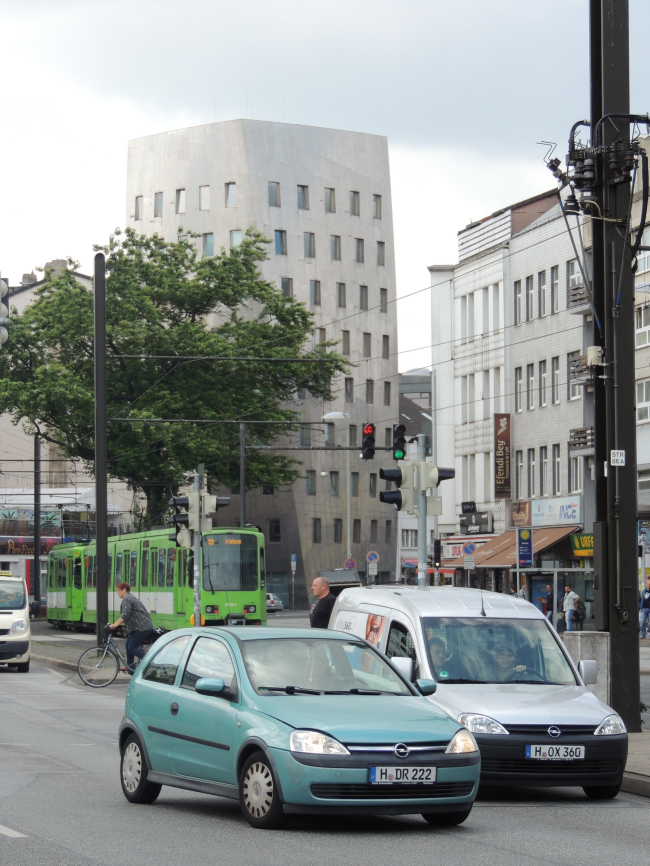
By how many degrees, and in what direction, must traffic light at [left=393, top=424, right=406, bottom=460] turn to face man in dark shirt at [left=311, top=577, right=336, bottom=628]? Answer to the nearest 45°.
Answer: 0° — it already faces them

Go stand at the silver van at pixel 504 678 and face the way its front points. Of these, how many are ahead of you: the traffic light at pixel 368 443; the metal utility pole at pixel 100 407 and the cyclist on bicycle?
0

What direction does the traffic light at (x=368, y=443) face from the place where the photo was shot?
facing the viewer

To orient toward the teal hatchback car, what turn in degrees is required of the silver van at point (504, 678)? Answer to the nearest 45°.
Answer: approximately 90° to its right

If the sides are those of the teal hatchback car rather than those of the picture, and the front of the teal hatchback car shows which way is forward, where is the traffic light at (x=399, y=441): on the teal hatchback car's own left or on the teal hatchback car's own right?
on the teal hatchback car's own left

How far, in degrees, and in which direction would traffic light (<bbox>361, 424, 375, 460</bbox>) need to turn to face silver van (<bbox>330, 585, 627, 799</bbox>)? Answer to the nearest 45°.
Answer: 0° — it already faces it

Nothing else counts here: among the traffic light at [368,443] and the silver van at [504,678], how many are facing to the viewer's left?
0

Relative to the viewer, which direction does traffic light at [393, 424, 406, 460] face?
toward the camera

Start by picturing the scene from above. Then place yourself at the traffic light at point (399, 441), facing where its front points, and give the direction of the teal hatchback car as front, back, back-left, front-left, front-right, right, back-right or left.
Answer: front

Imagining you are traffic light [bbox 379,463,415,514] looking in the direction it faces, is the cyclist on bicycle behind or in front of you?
in front

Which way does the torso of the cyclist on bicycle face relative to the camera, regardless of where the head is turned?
to the viewer's left

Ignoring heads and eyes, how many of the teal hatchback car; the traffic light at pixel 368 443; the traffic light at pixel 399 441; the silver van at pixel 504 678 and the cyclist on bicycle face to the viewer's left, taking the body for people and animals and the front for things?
1

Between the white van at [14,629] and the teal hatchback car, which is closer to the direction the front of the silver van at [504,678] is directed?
the teal hatchback car

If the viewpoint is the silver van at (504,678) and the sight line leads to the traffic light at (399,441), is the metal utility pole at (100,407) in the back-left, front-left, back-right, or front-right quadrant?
front-left
